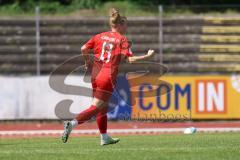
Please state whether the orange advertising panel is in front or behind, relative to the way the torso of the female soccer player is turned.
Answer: in front

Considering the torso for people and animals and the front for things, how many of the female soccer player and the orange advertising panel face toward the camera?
1

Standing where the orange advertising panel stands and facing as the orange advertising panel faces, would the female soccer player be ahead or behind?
ahead

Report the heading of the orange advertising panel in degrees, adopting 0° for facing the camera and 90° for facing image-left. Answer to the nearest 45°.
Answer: approximately 0°

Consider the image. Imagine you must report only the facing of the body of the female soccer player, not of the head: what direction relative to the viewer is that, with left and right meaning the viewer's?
facing away from the viewer and to the right of the viewer

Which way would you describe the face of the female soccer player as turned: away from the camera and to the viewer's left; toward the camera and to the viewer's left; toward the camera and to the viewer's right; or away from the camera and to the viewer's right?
away from the camera and to the viewer's right
